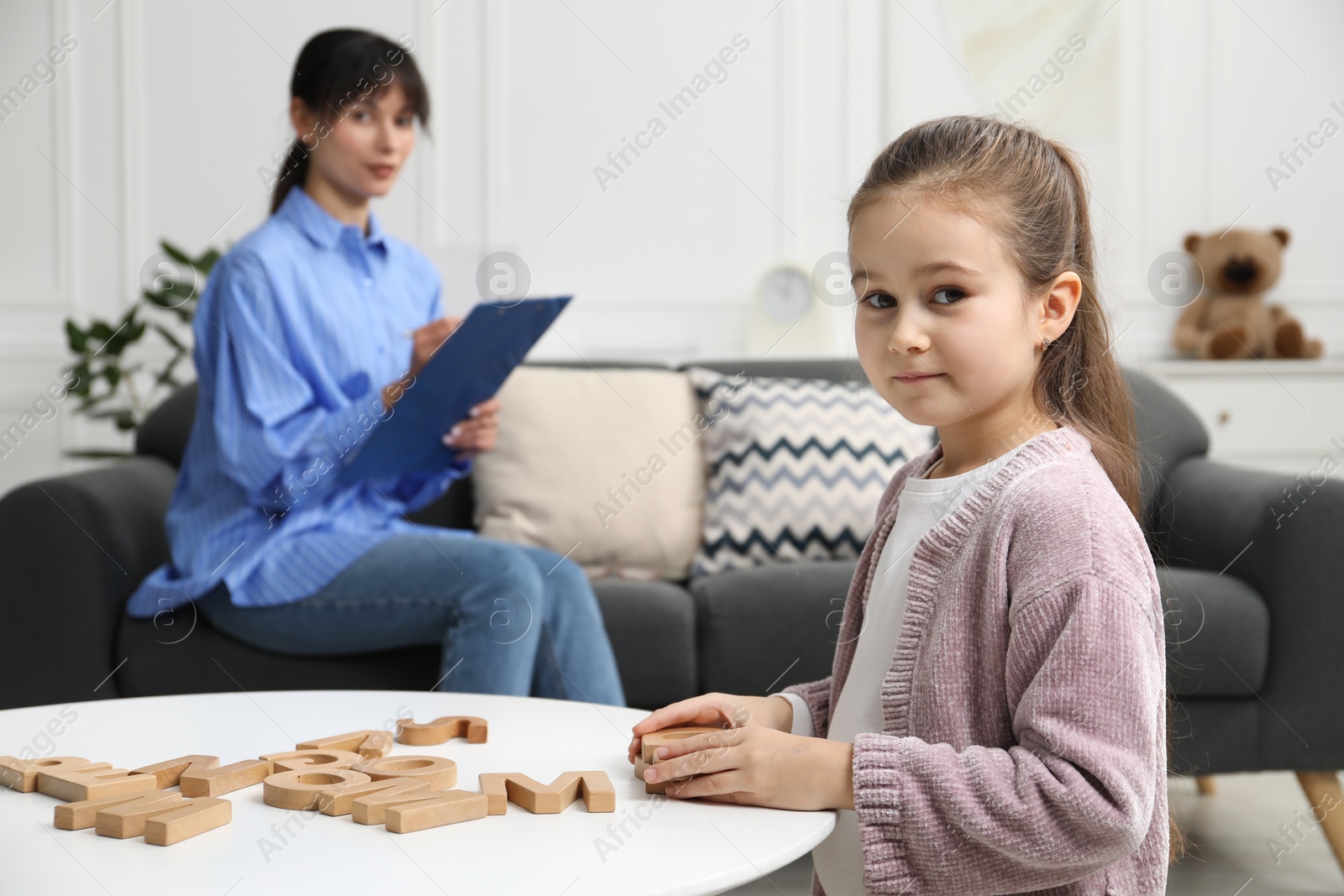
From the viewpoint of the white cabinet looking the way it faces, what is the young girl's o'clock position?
The young girl is roughly at 12 o'clock from the white cabinet.

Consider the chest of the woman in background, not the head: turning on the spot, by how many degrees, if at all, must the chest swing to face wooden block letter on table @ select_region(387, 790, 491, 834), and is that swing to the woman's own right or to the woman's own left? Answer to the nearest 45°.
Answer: approximately 45° to the woman's own right

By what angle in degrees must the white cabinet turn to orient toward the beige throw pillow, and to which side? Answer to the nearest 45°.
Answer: approximately 45° to its right

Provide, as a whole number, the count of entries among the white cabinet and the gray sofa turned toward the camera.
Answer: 2

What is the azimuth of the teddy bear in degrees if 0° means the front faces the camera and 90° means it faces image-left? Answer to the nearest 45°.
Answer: approximately 0°

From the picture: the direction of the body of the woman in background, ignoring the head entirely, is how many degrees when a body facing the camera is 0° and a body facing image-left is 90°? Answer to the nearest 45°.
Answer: approximately 315°
